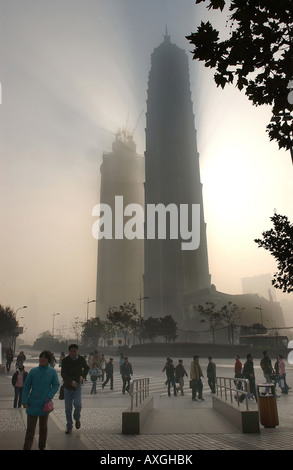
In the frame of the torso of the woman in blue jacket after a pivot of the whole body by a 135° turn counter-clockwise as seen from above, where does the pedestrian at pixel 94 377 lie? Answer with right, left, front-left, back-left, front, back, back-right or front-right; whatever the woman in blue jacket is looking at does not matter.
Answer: front-left

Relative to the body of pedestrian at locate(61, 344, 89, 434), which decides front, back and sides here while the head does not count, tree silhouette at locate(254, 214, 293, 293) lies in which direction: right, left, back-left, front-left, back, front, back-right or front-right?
left

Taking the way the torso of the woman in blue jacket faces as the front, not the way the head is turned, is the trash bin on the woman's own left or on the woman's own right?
on the woman's own left

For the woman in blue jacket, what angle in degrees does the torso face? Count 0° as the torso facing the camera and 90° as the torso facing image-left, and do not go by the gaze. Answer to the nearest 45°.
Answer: approximately 0°

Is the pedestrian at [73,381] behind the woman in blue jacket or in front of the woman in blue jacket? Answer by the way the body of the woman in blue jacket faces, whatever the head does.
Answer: behind

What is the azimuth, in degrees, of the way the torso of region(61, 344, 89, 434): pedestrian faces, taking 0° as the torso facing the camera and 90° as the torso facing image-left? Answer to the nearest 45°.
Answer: approximately 0°

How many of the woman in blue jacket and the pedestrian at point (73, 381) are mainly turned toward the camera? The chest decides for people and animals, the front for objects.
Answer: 2

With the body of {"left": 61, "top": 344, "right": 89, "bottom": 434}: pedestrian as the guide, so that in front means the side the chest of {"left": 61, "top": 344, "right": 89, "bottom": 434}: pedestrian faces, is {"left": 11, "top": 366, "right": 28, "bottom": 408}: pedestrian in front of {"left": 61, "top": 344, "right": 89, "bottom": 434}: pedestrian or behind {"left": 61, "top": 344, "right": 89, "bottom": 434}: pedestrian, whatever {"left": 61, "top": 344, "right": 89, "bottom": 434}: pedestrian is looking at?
behind

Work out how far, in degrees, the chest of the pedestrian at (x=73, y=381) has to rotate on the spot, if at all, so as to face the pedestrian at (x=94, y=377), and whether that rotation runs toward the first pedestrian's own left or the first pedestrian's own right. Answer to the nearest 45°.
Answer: approximately 180°

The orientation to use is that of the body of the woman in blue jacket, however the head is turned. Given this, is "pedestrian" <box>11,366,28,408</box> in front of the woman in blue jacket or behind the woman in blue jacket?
behind
